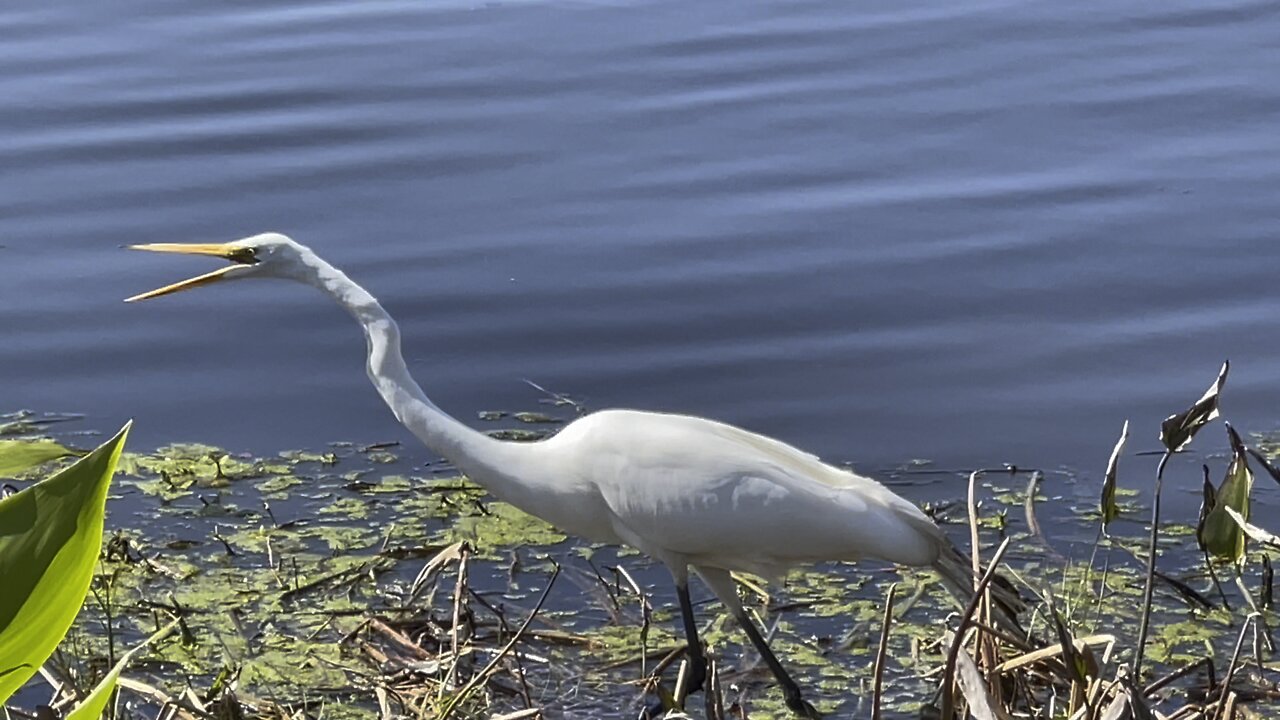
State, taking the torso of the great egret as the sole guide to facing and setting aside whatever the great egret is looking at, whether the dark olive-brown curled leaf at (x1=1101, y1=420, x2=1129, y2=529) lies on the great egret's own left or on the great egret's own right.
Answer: on the great egret's own right

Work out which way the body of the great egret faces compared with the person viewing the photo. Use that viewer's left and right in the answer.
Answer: facing to the left of the viewer

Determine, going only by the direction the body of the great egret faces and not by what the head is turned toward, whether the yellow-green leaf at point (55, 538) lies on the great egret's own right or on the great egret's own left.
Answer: on the great egret's own left

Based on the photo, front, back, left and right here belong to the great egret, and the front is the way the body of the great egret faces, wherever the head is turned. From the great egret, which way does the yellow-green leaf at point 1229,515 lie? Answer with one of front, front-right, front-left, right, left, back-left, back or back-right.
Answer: back-left

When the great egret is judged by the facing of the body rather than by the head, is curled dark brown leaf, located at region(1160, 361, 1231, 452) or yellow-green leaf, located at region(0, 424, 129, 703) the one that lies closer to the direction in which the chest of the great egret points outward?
the yellow-green leaf
